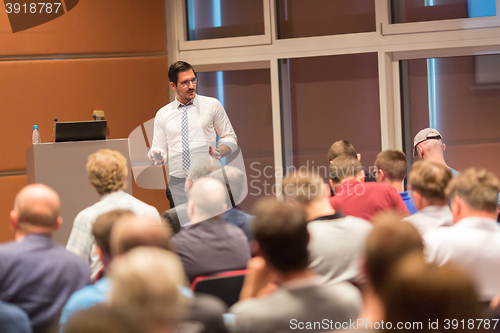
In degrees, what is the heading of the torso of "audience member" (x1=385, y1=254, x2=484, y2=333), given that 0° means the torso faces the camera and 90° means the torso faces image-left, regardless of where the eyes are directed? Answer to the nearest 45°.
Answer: approximately 180°

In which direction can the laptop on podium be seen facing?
away from the camera

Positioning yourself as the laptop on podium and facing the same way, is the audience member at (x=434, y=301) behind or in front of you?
behind

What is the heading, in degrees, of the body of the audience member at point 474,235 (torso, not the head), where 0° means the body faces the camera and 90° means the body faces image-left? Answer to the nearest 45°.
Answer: approximately 135°

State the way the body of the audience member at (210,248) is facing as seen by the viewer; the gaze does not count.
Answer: away from the camera

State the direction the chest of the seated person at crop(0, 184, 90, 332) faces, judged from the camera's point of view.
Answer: away from the camera

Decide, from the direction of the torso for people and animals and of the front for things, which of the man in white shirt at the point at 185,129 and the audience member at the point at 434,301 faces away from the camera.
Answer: the audience member

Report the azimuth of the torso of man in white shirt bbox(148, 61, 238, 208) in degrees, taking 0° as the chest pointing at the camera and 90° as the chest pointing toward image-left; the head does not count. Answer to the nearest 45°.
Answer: approximately 0°
